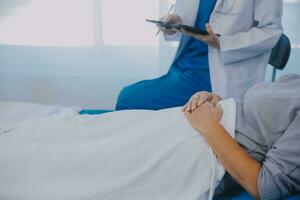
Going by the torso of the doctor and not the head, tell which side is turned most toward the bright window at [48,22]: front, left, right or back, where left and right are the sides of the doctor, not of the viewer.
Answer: right

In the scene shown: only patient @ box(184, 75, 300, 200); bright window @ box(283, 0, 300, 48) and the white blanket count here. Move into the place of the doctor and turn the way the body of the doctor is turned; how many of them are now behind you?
1

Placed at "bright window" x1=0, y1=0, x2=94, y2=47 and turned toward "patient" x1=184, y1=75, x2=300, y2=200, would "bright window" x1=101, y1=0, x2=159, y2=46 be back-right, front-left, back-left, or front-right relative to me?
front-left

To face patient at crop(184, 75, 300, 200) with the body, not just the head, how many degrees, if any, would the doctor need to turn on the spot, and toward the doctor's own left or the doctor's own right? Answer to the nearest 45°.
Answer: approximately 45° to the doctor's own left

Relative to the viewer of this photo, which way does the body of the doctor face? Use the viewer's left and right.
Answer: facing the viewer and to the left of the viewer

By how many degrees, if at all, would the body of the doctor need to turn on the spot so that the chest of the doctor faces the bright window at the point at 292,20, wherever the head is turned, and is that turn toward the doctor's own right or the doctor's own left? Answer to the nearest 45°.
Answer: approximately 180°

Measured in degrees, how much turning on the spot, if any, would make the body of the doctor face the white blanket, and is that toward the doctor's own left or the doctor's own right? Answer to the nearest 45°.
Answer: approximately 45° to the doctor's own left

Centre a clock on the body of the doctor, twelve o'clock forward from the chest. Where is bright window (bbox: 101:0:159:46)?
The bright window is roughly at 3 o'clock from the doctor.

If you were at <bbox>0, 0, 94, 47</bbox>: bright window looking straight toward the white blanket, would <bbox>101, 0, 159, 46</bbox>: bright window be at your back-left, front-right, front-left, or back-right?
front-left

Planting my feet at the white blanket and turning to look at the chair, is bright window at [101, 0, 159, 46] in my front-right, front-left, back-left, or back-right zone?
front-left

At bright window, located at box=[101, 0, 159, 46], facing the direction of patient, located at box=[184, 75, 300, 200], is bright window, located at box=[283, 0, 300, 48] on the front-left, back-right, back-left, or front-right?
front-left
